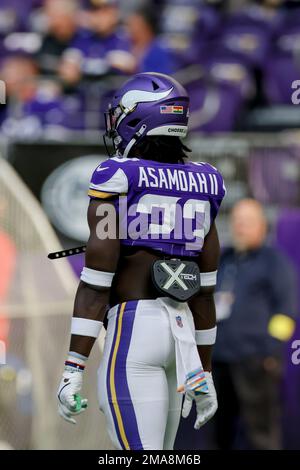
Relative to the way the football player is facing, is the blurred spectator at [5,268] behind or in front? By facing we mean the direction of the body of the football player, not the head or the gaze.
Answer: in front

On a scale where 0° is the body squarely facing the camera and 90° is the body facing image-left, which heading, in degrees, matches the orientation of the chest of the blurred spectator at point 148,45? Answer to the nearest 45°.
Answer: approximately 45°

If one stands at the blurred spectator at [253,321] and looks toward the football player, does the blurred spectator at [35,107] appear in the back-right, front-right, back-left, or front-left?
back-right

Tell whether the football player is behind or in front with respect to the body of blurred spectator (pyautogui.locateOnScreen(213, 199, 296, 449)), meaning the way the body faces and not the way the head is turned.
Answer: in front

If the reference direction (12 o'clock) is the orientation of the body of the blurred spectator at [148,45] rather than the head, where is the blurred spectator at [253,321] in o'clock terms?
the blurred spectator at [253,321] is roughly at 10 o'clock from the blurred spectator at [148,45].

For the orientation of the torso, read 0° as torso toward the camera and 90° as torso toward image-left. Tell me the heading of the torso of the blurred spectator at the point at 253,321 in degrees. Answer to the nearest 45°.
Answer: approximately 45°

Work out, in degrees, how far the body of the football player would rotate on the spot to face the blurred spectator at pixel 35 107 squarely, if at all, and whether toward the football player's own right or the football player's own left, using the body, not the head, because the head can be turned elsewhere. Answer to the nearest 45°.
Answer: approximately 45° to the football player's own right

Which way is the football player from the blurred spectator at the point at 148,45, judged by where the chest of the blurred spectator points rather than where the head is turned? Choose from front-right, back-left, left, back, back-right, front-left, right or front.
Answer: front-left

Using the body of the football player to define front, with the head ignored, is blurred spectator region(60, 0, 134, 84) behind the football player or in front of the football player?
in front

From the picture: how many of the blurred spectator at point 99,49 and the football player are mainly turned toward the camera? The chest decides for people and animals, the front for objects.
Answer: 1

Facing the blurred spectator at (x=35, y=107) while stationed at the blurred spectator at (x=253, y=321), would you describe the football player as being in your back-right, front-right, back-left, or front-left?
back-left

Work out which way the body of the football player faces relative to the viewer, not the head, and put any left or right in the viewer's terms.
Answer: facing away from the viewer and to the left of the viewer

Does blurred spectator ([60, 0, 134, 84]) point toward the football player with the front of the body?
yes
